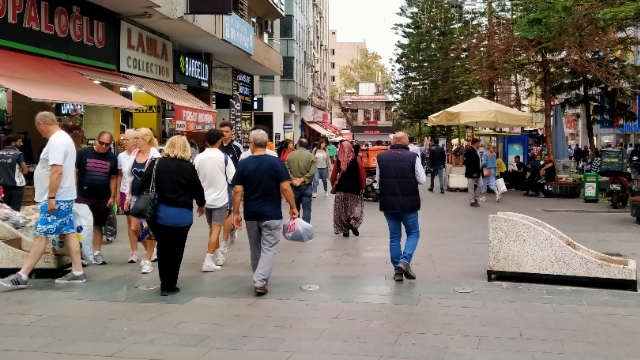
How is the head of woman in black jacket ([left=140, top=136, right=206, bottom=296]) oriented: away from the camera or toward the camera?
away from the camera

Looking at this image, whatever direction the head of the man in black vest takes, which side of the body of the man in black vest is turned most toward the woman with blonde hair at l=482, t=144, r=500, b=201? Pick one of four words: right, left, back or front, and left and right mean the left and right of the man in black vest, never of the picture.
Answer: front

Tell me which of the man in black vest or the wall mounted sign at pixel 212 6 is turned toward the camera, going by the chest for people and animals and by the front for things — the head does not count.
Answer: the wall mounted sign

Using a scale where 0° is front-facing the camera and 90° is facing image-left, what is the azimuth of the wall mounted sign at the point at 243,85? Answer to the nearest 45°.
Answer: approximately 315°

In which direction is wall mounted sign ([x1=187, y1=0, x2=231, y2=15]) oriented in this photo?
toward the camera

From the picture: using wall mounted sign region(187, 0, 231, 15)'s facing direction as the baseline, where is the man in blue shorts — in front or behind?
in front

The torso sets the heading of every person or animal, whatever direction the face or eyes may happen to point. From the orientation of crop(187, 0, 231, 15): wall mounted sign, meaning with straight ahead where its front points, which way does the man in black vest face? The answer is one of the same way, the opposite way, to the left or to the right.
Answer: the opposite way

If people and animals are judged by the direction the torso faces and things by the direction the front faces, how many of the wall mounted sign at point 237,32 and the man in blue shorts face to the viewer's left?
1

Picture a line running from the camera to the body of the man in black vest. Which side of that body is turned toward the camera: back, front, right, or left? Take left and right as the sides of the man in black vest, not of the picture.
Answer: back

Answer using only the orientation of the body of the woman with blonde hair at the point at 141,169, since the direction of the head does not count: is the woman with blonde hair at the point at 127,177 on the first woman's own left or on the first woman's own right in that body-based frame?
on the first woman's own right

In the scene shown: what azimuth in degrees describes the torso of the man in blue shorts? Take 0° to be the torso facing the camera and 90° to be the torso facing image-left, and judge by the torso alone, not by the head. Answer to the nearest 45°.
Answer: approximately 90°
